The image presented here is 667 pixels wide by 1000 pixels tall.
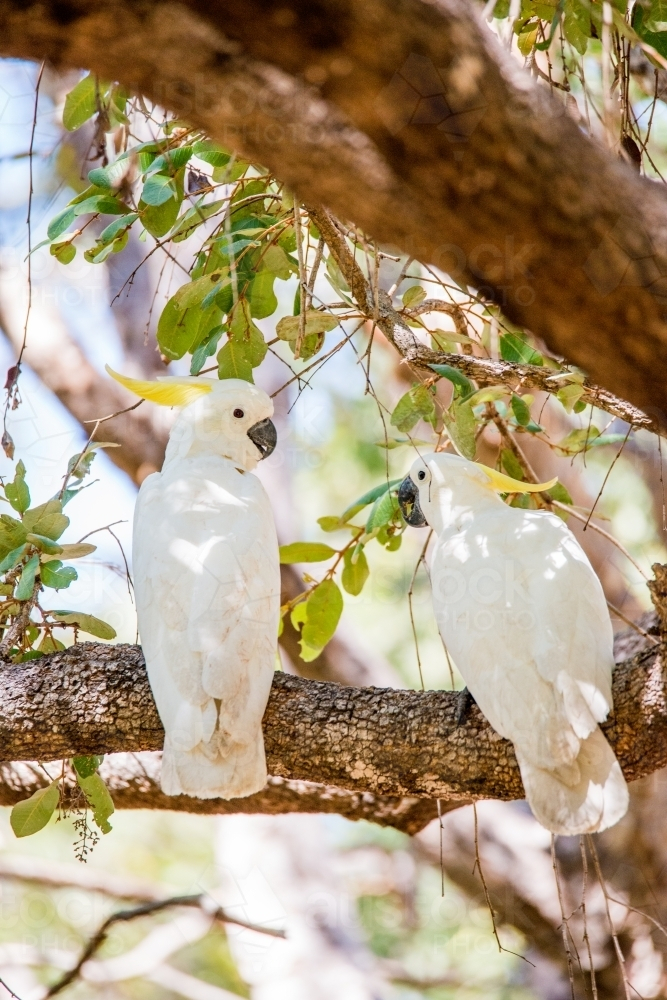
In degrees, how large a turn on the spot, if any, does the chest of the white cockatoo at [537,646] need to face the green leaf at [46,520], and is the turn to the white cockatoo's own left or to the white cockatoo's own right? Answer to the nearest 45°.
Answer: approximately 45° to the white cockatoo's own left

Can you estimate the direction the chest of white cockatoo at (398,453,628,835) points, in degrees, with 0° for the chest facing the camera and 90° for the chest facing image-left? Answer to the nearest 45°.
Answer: approximately 135°

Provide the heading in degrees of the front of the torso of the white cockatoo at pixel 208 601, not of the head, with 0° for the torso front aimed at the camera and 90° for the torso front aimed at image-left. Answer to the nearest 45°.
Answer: approximately 180°
